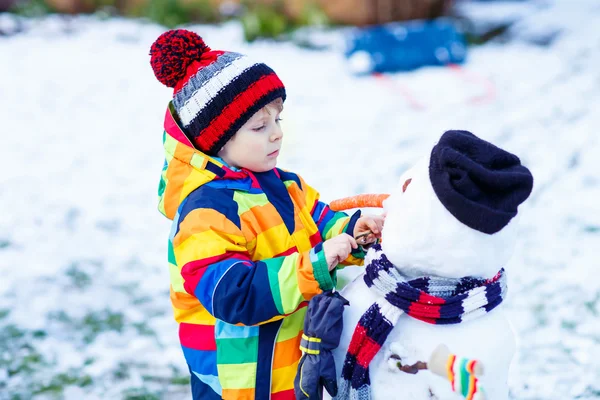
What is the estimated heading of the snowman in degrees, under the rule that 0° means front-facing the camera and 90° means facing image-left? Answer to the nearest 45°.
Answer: approximately 90°

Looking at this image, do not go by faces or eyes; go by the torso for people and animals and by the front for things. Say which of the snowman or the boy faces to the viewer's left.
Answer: the snowman

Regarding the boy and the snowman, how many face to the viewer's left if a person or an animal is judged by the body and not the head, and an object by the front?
1

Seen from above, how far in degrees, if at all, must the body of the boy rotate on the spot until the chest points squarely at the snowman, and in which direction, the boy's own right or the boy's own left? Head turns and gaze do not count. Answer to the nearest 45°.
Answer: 0° — they already face it

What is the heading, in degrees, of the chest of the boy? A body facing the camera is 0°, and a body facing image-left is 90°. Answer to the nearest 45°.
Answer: approximately 315°

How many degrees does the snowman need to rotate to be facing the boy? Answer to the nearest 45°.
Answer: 0° — it already faces them
